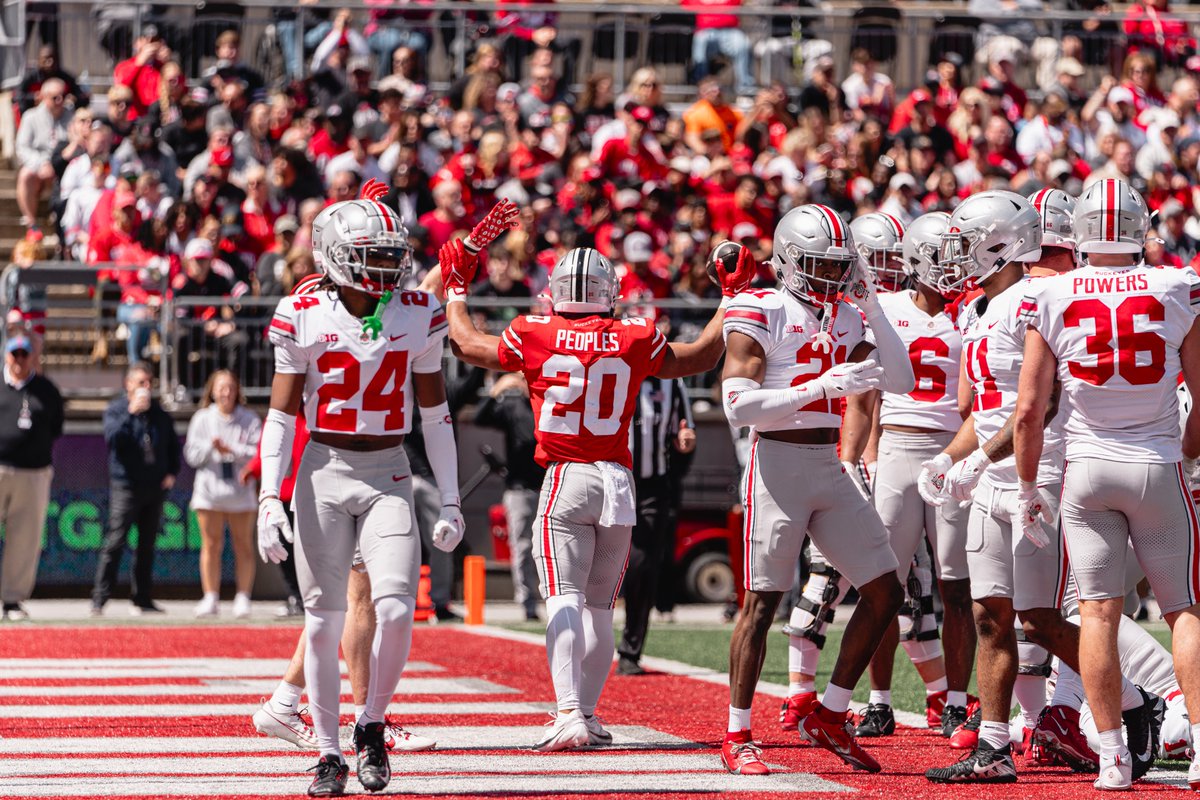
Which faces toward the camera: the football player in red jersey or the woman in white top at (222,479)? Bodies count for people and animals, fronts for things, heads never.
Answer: the woman in white top

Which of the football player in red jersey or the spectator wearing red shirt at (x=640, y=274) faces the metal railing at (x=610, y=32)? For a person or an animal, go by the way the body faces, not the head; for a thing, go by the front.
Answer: the football player in red jersey

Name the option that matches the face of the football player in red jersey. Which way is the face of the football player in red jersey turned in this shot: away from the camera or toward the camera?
away from the camera

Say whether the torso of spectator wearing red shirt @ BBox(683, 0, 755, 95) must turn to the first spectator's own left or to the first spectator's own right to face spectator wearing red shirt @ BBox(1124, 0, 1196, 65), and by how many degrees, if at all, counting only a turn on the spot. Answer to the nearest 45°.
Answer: approximately 90° to the first spectator's own left

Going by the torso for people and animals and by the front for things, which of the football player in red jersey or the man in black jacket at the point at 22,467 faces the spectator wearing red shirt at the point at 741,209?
the football player in red jersey

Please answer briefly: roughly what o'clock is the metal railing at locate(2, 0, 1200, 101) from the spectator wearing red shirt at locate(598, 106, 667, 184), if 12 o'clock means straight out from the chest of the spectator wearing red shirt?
The metal railing is roughly at 6 o'clock from the spectator wearing red shirt.

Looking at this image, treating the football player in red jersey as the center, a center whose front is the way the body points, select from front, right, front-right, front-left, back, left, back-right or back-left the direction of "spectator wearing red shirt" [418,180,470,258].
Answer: front

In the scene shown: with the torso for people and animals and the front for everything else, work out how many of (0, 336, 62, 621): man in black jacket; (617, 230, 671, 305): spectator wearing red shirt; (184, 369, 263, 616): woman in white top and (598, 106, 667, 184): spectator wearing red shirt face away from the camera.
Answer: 0

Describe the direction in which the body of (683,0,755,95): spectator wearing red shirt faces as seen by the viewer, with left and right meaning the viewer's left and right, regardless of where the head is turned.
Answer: facing the viewer

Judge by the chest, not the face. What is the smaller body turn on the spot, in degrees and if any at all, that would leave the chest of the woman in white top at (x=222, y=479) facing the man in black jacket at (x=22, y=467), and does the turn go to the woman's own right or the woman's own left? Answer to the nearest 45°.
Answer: approximately 90° to the woman's own right

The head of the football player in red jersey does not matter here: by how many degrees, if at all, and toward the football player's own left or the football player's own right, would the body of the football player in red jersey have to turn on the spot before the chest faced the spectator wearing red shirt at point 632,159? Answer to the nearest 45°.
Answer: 0° — they already face them

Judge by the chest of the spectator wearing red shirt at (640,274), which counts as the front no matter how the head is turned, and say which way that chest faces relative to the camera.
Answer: toward the camera

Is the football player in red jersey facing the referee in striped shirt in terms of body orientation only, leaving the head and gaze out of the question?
yes

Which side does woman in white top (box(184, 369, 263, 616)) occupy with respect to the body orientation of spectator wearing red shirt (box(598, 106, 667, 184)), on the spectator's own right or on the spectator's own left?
on the spectator's own right

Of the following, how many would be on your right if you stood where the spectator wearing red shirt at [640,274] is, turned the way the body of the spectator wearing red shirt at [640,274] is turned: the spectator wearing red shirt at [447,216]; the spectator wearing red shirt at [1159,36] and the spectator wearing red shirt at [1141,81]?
1

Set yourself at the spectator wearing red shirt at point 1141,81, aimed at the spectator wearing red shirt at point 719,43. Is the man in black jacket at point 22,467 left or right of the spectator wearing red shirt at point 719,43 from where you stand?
left
